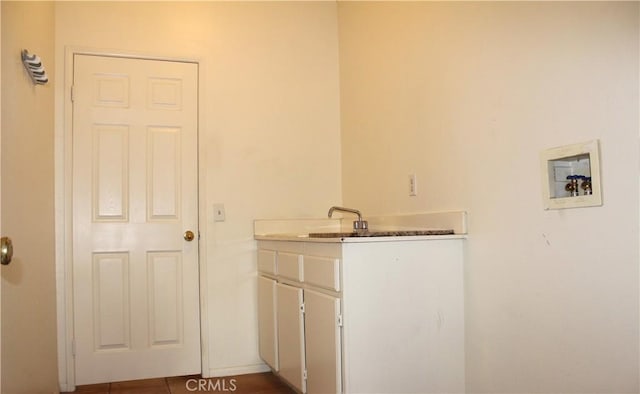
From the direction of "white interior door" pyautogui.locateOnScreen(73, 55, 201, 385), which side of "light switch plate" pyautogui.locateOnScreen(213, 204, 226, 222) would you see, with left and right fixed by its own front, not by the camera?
right

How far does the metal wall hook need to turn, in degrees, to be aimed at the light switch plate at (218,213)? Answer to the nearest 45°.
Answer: approximately 90° to its left

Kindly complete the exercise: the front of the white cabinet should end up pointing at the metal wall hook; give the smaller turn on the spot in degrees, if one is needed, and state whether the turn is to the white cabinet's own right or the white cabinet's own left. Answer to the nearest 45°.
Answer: approximately 45° to the white cabinet's own right

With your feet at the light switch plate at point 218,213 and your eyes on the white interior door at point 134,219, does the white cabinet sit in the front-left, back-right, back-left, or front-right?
back-left

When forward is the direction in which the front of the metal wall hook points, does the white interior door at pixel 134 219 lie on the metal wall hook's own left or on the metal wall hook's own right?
on the metal wall hook's own left

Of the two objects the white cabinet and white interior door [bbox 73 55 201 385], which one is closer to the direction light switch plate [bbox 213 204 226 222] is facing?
the white cabinet

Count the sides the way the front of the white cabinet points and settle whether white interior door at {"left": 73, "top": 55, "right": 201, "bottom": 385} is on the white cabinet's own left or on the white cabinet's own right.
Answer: on the white cabinet's own right

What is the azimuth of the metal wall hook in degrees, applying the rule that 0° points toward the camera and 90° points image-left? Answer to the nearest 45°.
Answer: approximately 315°
